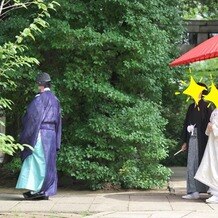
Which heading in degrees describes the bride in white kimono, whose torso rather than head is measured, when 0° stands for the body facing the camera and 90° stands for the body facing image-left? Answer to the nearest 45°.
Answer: approximately 90°

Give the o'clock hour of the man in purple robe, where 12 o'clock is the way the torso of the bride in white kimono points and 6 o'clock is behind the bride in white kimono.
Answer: The man in purple robe is roughly at 12 o'clock from the bride in white kimono.
